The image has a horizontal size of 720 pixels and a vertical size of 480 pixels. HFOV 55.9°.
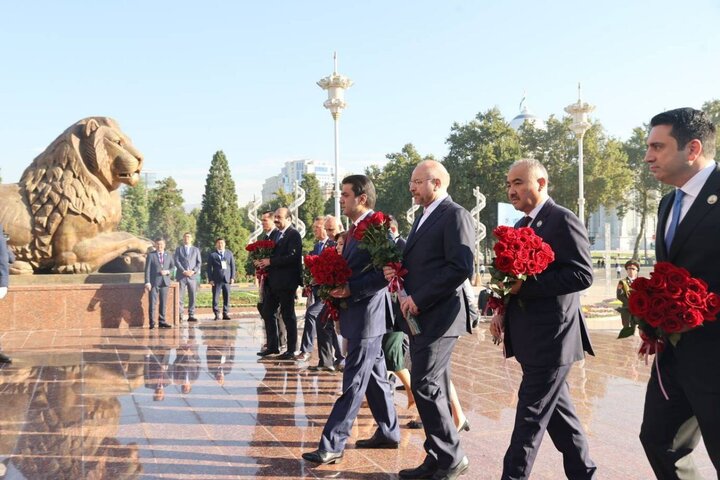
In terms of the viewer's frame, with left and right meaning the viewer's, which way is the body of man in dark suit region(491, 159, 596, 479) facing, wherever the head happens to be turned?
facing to the left of the viewer

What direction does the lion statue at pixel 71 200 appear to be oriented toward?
to the viewer's right

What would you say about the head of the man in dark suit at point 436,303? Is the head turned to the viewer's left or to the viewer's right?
to the viewer's left

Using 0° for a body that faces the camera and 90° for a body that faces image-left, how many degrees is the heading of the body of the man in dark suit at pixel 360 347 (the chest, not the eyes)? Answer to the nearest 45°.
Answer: approximately 90°

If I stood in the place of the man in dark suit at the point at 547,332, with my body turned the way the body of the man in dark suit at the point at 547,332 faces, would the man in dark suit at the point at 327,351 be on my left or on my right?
on my right

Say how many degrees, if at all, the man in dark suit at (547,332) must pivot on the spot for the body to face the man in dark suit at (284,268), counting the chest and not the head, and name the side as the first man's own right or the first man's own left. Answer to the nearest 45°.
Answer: approximately 45° to the first man's own right

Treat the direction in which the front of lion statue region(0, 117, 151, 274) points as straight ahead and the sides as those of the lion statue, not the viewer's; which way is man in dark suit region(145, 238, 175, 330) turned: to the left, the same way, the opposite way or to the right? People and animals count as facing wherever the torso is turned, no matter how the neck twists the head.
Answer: to the right

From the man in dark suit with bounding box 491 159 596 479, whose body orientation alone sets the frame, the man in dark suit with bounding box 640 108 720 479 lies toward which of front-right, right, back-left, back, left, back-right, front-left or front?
back-left

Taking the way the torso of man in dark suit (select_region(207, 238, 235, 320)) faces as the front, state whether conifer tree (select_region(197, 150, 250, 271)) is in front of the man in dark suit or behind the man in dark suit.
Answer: behind
